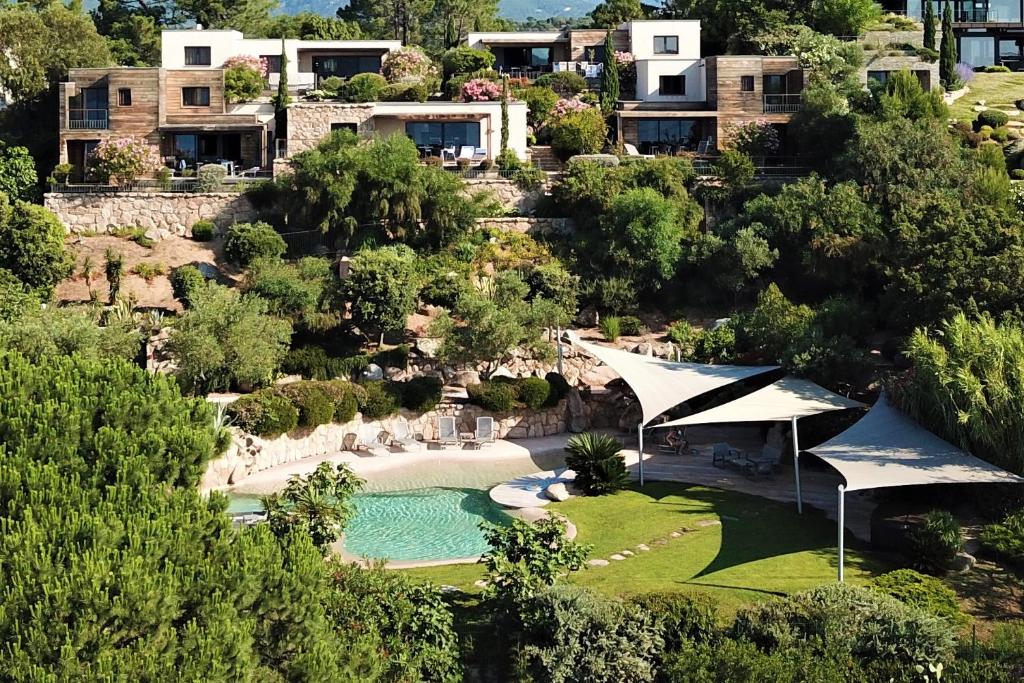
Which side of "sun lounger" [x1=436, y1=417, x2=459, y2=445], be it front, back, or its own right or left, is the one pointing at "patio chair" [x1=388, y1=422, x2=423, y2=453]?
right

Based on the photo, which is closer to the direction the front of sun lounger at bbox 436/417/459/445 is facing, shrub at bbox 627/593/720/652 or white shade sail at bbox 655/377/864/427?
the shrub

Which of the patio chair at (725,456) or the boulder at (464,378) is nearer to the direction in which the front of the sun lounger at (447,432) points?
the patio chair

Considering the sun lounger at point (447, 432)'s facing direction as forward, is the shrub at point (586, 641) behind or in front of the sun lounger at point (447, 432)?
in front

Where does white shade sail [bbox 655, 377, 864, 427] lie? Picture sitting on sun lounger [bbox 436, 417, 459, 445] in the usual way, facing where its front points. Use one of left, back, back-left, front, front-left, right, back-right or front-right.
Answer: front-left

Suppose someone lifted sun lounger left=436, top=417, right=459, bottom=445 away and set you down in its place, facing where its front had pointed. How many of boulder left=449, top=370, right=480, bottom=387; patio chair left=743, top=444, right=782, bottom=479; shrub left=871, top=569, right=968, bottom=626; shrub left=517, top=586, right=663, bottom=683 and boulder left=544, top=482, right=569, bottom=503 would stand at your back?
1

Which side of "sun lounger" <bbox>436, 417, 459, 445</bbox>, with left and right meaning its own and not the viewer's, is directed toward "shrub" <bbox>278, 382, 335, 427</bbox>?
right

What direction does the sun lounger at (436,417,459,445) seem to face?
toward the camera

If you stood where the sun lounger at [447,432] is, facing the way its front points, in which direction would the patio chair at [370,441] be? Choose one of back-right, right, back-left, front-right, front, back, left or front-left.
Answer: right

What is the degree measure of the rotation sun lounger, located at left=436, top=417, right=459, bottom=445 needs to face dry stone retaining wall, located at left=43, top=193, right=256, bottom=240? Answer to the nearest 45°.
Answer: approximately 135° to its right

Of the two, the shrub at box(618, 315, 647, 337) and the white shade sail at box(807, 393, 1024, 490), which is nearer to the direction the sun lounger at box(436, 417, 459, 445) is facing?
the white shade sail

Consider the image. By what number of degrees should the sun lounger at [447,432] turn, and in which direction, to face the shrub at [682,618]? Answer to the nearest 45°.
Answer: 0° — it already faces it
